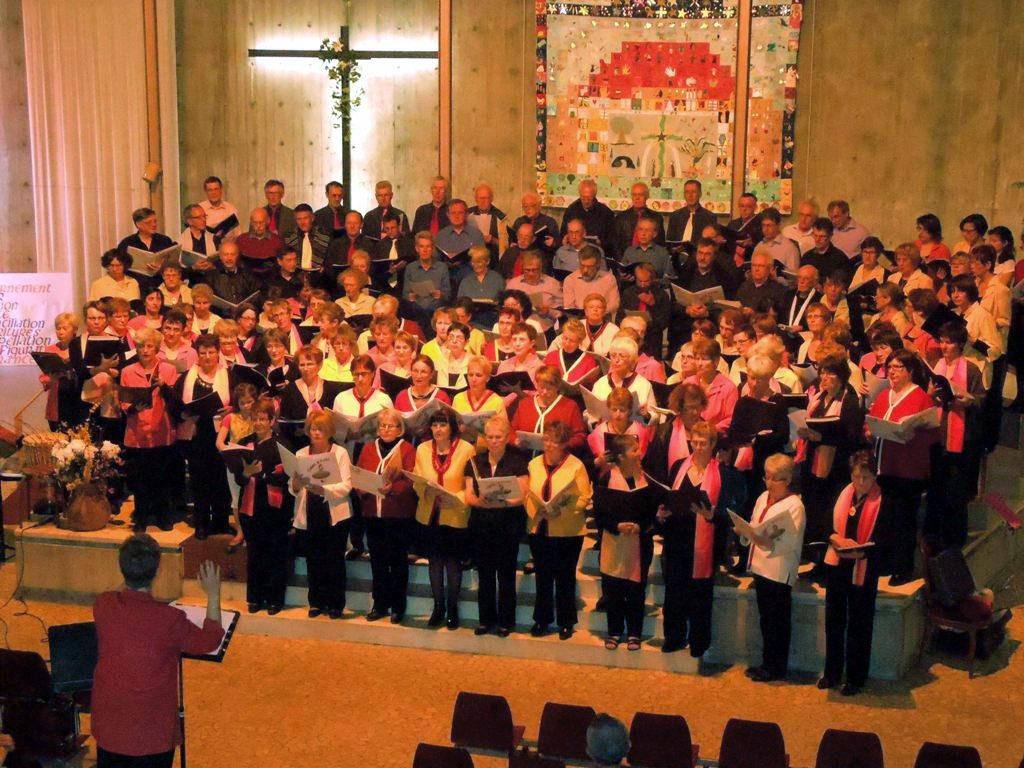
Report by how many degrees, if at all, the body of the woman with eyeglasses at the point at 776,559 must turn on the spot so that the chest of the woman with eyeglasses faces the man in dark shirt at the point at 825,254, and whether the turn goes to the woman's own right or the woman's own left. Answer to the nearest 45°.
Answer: approximately 135° to the woman's own right

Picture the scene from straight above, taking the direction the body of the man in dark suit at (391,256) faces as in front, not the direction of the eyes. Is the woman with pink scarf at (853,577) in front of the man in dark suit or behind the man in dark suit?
in front

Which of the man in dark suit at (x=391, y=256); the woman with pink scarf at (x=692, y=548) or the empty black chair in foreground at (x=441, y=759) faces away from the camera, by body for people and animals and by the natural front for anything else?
the empty black chair in foreground

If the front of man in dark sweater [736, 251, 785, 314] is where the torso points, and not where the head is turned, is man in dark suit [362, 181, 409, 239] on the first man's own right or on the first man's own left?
on the first man's own right

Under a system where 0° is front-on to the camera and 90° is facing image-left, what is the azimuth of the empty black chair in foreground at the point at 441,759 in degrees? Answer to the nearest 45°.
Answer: approximately 180°

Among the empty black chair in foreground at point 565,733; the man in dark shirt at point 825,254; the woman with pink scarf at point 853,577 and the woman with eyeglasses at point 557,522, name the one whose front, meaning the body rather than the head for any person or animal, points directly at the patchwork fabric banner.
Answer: the empty black chair in foreground

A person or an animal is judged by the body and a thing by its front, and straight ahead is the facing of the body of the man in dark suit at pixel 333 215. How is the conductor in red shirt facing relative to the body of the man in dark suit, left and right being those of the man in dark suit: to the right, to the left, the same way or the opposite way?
the opposite way

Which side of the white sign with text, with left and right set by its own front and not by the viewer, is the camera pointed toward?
front

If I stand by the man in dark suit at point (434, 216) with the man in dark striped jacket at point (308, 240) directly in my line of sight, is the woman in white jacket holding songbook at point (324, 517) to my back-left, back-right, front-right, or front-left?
front-left

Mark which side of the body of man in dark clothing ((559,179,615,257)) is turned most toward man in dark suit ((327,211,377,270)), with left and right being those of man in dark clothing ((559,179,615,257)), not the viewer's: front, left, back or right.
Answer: right

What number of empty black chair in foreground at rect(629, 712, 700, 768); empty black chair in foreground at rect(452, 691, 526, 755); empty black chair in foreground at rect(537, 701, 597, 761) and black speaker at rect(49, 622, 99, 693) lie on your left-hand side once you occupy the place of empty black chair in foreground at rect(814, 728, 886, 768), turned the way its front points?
4

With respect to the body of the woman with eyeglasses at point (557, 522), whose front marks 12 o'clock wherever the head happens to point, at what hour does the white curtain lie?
The white curtain is roughly at 3 o'clock from the woman with eyeglasses.

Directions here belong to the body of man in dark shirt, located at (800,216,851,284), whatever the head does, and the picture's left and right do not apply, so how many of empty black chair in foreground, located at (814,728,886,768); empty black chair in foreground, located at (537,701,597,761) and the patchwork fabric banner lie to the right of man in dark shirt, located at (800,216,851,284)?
1

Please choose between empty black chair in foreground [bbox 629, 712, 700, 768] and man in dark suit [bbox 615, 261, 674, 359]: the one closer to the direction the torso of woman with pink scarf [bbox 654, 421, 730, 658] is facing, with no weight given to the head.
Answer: the empty black chair in foreground

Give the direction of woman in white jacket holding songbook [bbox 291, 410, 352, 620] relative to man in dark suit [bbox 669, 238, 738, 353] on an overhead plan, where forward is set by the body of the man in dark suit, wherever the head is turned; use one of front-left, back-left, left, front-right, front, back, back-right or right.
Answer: front

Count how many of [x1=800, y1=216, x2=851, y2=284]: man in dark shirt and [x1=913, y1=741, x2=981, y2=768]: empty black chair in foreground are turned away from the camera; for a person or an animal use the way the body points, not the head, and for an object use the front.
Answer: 1

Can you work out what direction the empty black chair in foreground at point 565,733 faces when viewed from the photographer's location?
facing away from the viewer

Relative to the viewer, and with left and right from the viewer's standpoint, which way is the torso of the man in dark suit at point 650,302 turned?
facing the viewer and to the left of the viewer
